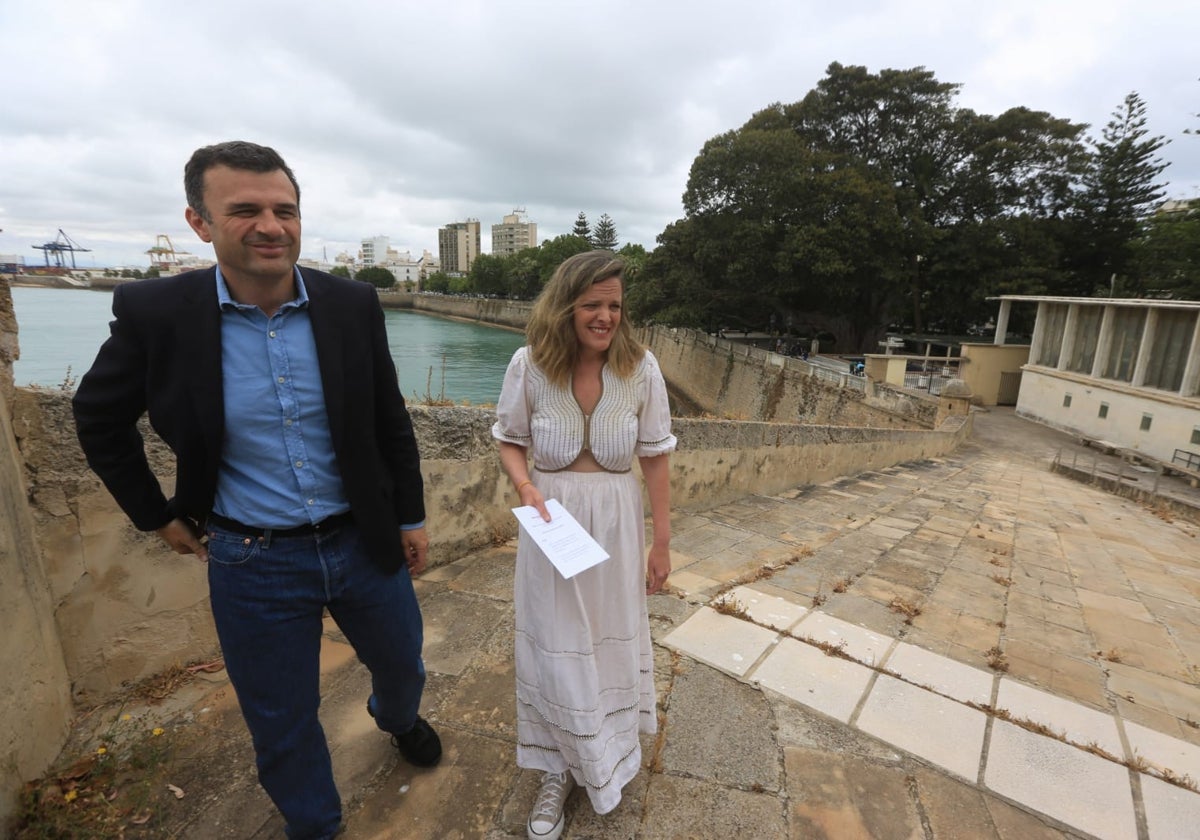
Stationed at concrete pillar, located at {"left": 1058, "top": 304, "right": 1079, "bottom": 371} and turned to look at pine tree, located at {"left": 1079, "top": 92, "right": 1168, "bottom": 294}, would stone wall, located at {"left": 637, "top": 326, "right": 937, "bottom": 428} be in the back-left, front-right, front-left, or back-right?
back-left

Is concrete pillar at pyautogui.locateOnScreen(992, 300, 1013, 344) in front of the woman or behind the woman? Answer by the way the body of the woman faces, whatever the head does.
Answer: behind

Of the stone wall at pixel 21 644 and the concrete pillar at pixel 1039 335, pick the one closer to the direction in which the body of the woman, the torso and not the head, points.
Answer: the stone wall

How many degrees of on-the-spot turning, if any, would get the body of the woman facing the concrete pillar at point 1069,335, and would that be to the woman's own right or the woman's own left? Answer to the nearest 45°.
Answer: approximately 135° to the woman's own left

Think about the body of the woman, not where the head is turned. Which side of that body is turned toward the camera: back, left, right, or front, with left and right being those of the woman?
front

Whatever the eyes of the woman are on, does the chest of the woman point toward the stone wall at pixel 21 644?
no

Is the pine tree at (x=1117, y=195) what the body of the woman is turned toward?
no

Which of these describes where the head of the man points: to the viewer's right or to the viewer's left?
to the viewer's right

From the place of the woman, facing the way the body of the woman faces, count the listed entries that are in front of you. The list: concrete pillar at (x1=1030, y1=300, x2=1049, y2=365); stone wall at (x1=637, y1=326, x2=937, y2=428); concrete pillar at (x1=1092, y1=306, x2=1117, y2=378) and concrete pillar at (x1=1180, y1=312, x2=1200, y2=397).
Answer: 0

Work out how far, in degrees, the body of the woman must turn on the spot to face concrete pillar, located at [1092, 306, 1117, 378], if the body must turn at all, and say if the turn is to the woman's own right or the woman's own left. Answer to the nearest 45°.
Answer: approximately 135° to the woman's own left

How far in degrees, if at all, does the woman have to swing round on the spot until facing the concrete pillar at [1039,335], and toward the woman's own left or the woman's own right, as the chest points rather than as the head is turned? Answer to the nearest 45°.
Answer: approximately 135° to the woman's own left

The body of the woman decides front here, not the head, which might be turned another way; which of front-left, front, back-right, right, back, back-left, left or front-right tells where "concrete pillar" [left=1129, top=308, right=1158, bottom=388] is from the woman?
back-left

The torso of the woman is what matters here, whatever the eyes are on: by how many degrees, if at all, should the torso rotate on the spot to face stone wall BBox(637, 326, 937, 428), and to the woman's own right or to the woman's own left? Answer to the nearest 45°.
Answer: approximately 180°

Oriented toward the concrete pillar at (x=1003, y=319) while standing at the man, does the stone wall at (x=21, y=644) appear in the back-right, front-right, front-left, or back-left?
back-left

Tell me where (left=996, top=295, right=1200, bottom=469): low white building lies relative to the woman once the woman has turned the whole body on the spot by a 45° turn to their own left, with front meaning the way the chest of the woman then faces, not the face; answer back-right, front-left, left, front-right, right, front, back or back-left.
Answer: left
